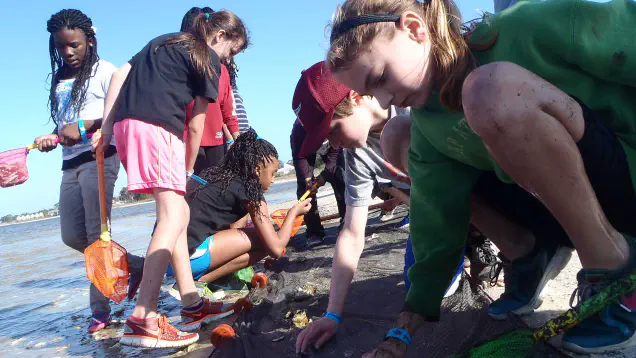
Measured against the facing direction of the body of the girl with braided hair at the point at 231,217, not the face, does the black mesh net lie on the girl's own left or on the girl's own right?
on the girl's own right

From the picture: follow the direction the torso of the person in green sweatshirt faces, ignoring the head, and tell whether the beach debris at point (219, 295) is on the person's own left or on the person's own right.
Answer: on the person's own right

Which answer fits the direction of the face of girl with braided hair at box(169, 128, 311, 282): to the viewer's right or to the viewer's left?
to the viewer's right

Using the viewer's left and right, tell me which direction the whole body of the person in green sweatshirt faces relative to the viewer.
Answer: facing the viewer and to the left of the viewer

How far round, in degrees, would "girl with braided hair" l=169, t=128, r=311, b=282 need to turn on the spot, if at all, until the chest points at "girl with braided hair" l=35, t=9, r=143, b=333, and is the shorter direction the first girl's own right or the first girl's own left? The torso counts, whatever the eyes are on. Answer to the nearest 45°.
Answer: approximately 180°

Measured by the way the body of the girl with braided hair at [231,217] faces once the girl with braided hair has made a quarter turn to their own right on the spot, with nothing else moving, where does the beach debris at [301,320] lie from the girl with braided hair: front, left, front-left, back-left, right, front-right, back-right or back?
front

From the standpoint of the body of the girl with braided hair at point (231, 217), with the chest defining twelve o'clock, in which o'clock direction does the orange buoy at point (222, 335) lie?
The orange buoy is roughly at 3 o'clock from the girl with braided hair.

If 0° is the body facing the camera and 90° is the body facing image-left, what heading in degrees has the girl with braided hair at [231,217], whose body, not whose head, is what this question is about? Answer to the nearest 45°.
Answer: approximately 270°

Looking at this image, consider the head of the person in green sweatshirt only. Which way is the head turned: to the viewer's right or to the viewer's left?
to the viewer's left

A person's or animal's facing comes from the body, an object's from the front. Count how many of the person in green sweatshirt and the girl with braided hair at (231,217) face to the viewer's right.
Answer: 1

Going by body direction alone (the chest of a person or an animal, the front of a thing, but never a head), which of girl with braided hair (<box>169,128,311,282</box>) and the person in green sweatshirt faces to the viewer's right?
the girl with braided hair

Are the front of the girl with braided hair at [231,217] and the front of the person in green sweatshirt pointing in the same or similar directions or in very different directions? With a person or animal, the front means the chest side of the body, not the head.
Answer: very different directions

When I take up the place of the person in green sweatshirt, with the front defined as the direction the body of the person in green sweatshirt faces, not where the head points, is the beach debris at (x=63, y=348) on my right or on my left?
on my right
